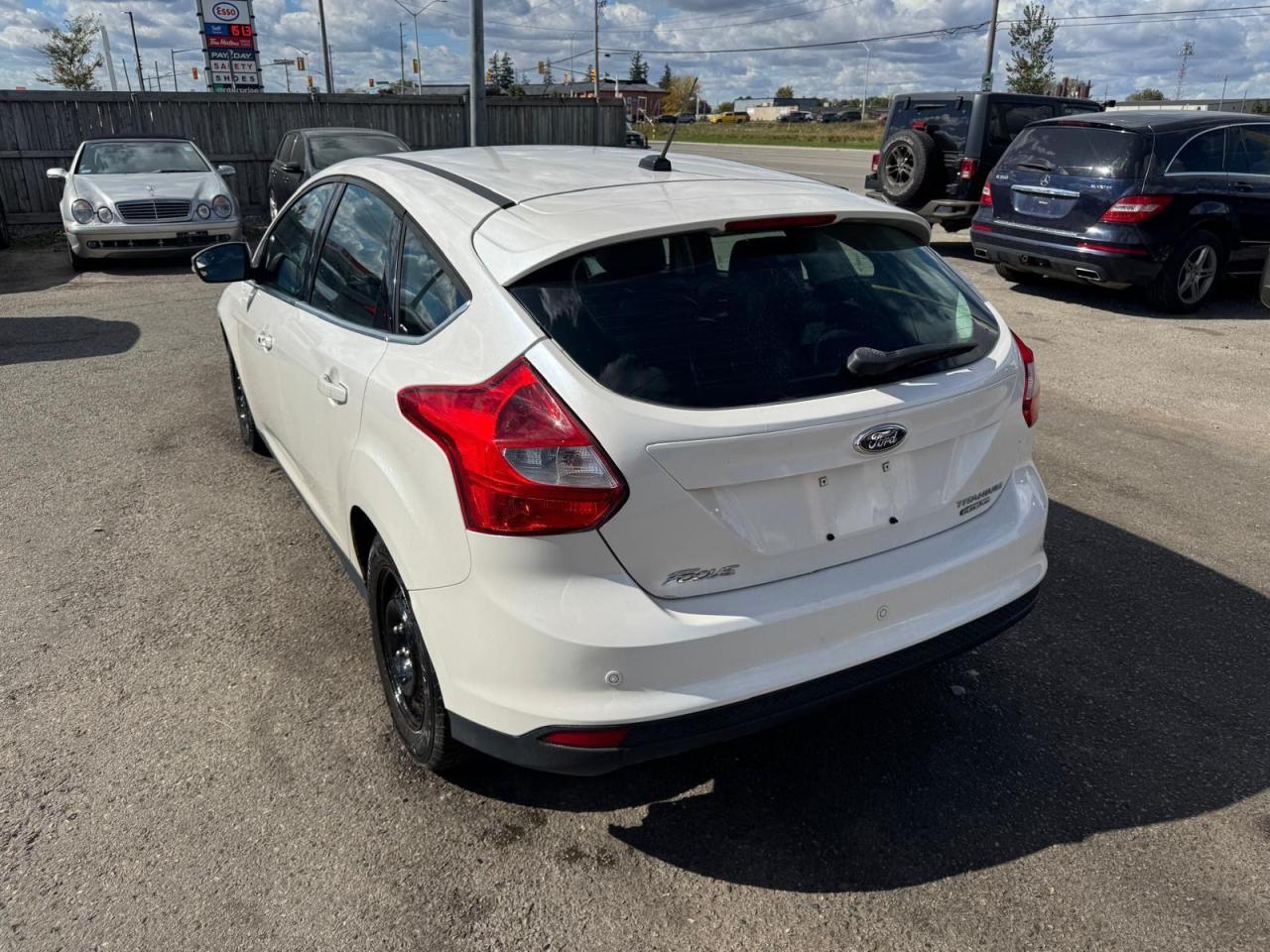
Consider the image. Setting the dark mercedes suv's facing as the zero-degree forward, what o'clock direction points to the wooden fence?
The wooden fence is roughly at 8 o'clock from the dark mercedes suv.

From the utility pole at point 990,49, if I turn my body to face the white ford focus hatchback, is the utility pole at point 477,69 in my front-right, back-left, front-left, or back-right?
front-right

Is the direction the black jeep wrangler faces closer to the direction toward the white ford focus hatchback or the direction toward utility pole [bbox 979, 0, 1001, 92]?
the utility pole

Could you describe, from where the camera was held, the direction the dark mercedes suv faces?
facing away from the viewer and to the right of the viewer

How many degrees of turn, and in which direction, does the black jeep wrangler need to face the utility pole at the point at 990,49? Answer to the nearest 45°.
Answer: approximately 45° to its left

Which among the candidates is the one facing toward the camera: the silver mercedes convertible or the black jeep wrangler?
the silver mercedes convertible

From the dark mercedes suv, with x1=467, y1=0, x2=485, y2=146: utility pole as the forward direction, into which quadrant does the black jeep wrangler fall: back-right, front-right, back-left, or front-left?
front-right

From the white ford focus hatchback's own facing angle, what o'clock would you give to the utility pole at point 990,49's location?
The utility pole is roughly at 2 o'clock from the white ford focus hatchback.

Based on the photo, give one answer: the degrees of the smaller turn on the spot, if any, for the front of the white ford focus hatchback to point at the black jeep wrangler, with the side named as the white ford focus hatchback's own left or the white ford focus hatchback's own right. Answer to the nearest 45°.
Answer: approximately 45° to the white ford focus hatchback's own right

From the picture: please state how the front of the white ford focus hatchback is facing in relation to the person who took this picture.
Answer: facing away from the viewer and to the left of the viewer

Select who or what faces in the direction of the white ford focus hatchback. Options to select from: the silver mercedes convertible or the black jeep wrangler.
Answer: the silver mercedes convertible

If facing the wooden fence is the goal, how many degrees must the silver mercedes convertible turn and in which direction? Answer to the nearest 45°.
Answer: approximately 180°

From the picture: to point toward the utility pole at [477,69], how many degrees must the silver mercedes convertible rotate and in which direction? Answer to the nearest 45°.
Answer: approximately 90° to its left

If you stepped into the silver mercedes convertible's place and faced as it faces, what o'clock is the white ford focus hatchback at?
The white ford focus hatchback is roughly at 12 o'clock from the silver mercedes convertible.

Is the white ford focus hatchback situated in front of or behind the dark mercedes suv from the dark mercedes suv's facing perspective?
behind

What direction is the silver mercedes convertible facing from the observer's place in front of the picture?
facing the viewer
